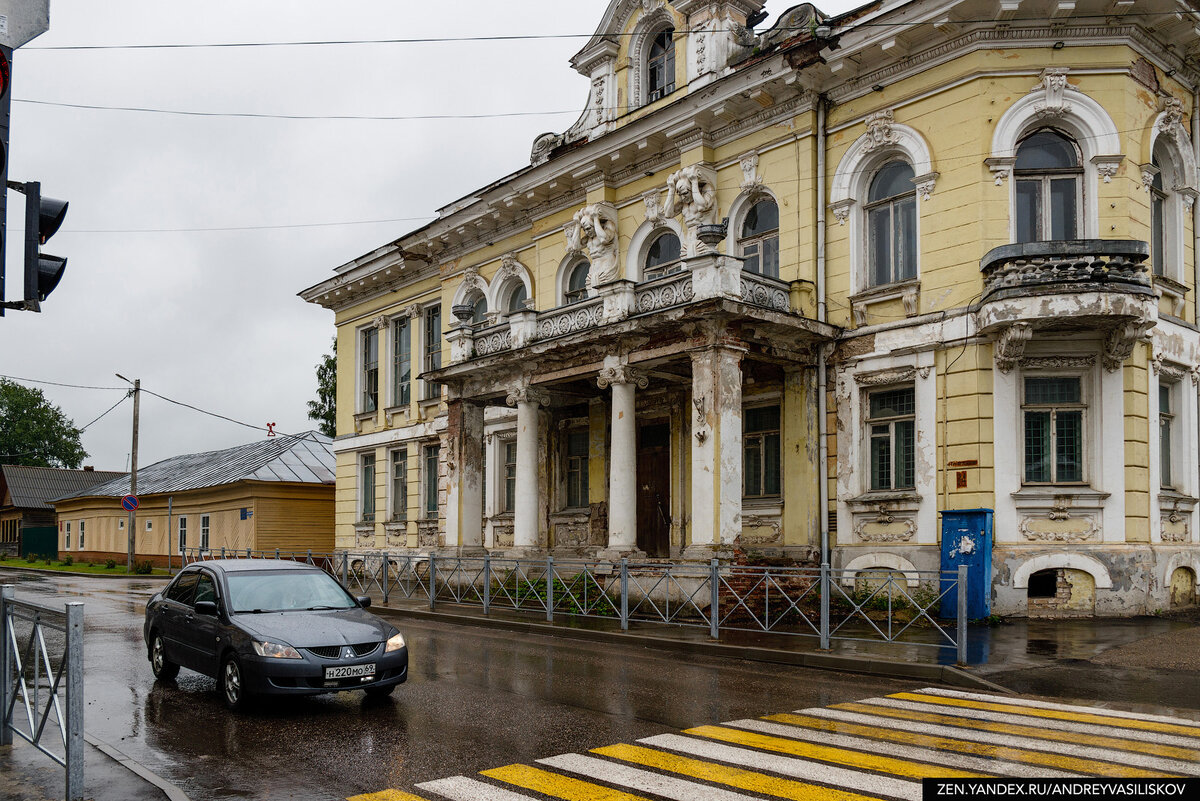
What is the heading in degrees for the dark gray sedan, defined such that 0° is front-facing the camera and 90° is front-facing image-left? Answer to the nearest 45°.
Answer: approximately 315°

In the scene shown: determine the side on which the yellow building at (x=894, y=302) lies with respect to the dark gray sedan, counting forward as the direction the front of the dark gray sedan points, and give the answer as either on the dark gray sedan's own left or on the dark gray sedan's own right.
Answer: on the dark gray sedan's own left

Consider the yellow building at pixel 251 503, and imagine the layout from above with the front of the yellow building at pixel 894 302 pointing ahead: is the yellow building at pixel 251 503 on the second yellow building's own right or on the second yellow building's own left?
on the second yellow building's own right

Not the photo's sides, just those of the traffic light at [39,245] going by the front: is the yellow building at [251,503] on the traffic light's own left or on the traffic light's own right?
on the traffic light's own left

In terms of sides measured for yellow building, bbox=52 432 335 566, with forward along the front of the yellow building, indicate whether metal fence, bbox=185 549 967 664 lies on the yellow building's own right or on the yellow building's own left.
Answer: on the yellow building's own left

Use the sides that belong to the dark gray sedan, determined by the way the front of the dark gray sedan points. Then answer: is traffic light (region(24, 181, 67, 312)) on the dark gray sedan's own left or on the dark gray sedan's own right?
on the dark gray sedan's own right

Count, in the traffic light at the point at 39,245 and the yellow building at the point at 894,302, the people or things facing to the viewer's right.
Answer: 1

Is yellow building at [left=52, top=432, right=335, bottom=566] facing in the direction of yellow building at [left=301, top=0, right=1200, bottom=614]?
no

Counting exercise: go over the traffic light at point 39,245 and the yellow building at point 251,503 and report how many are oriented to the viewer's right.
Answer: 1

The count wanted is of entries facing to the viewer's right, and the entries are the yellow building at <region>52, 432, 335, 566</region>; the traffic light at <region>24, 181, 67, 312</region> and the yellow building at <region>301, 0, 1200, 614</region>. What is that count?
1

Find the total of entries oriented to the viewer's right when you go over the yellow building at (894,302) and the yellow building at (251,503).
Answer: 0

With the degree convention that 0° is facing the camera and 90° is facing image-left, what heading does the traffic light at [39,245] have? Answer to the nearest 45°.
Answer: approximately 270°

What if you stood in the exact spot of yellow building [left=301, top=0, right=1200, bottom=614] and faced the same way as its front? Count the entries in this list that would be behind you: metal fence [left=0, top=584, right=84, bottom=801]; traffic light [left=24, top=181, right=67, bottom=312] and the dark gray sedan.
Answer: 0

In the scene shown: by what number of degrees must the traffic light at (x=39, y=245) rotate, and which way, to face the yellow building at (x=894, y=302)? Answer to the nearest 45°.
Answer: approximately 45° to its left
